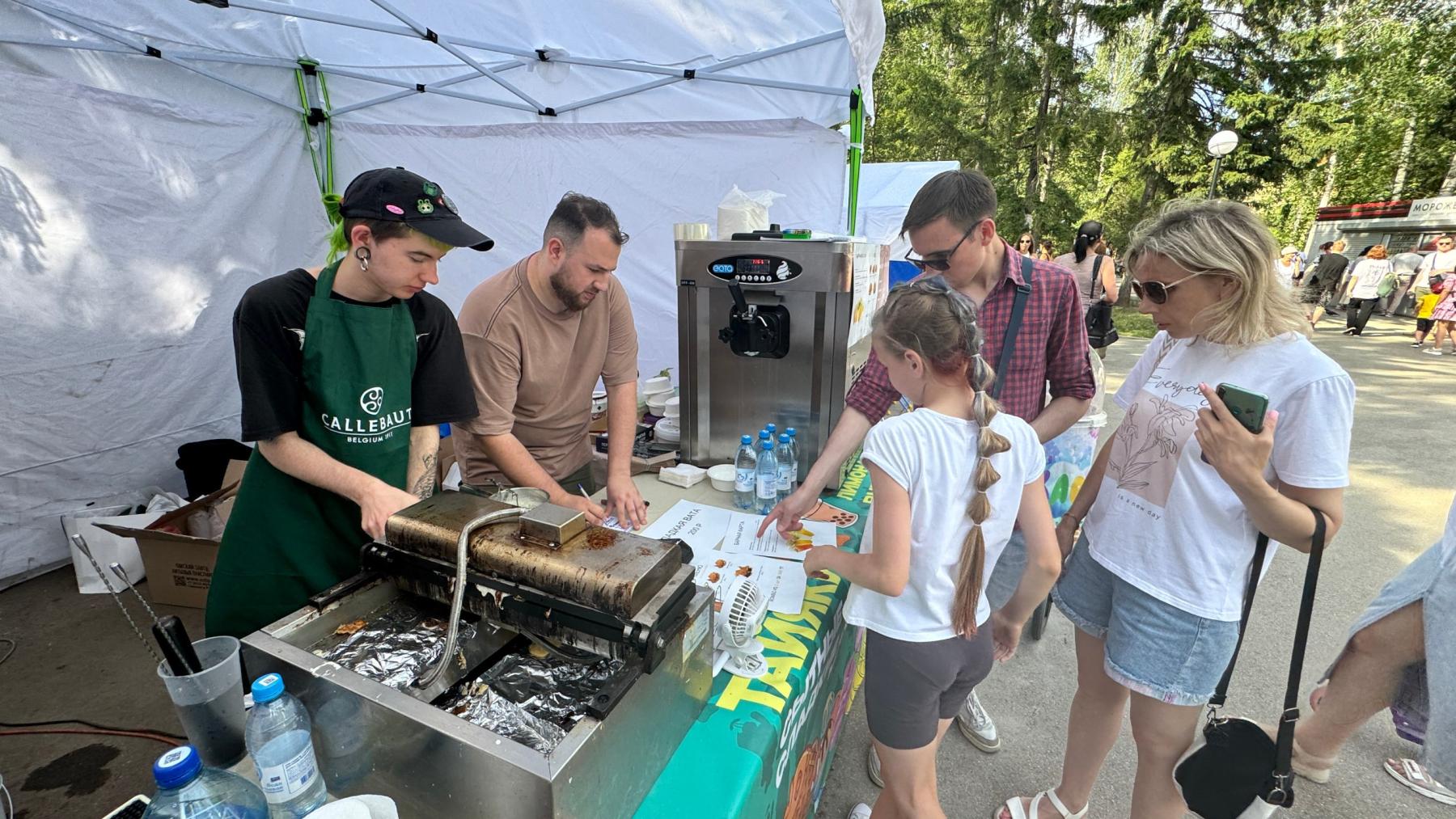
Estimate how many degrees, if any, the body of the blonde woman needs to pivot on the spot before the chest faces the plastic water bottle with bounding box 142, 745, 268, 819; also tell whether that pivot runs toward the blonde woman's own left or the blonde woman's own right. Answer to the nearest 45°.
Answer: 0° — they already face it

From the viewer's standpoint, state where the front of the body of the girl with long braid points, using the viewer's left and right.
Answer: facing away from the viewer and to the left of the viewer

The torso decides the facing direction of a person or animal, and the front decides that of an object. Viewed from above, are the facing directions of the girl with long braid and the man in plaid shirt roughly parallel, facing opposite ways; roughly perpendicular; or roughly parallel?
roughly perpendicular

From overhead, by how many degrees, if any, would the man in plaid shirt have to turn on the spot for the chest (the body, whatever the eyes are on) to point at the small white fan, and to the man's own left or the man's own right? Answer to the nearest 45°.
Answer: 0° — they already face it

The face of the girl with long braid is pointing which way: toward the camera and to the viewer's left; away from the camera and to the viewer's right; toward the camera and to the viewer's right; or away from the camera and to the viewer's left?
away from the camera and to the viewer's left

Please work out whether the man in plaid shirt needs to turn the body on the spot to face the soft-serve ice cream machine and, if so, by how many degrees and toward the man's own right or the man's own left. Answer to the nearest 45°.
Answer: approximately 45° to the man's own right

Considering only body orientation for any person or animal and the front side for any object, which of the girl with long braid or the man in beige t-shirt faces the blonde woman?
the man in beige t-shirt

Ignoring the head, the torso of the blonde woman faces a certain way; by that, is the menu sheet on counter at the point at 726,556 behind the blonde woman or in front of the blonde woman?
in front

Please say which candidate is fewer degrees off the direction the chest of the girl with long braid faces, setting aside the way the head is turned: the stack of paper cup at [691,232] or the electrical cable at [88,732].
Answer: the stack of paper cup

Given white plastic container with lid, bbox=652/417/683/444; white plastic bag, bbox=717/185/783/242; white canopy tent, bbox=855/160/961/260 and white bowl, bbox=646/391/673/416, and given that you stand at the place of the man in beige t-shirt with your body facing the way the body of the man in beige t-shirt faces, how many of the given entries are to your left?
4
